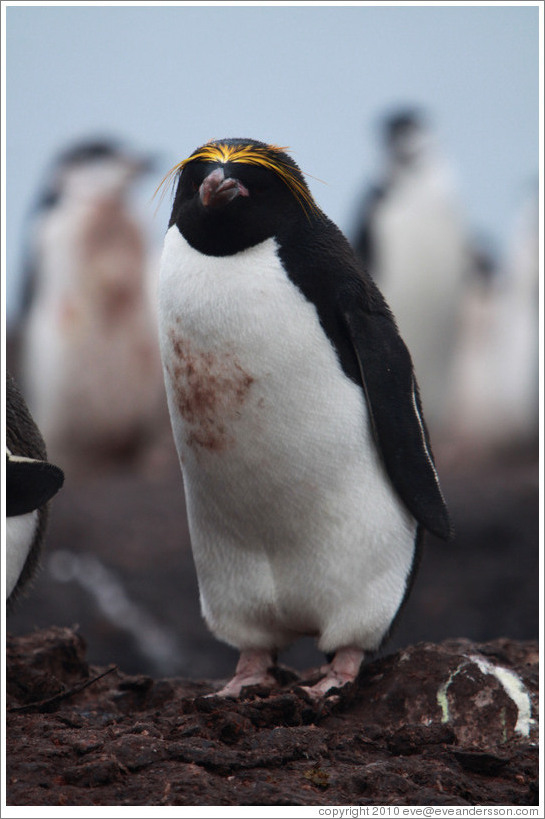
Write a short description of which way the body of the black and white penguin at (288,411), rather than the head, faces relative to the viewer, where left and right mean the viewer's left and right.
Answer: facing the viewer and to the left of the viewer

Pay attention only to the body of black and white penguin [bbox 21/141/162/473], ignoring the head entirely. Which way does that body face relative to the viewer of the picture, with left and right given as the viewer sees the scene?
facing the viewer and to the right of the viewer

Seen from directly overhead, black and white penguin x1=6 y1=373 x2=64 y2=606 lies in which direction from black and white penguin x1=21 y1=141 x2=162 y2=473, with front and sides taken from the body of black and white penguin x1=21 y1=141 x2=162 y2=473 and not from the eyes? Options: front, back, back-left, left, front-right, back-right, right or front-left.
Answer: front-right
